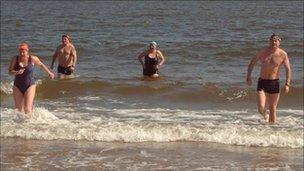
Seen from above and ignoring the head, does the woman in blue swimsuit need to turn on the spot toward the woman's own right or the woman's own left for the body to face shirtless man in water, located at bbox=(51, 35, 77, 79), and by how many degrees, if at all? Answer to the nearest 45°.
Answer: approximately 180°

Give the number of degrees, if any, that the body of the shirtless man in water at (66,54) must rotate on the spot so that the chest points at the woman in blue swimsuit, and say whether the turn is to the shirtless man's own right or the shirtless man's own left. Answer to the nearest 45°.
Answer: approximately 45° to the shirtless man's own right

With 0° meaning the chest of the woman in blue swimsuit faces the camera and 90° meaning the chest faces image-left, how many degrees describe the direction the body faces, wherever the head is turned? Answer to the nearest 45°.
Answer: approximately 0°

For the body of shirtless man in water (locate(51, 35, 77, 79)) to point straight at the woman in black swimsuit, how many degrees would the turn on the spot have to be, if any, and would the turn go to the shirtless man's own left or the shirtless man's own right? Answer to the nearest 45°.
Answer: approximately 45° to the shirtless man's own left

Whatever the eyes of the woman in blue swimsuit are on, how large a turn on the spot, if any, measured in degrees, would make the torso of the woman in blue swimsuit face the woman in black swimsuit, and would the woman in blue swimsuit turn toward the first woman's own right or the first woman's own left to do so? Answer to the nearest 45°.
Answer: approximately 135° to the first woman's own left

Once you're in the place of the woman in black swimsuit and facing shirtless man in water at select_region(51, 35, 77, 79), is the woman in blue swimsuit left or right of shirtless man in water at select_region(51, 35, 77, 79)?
left
